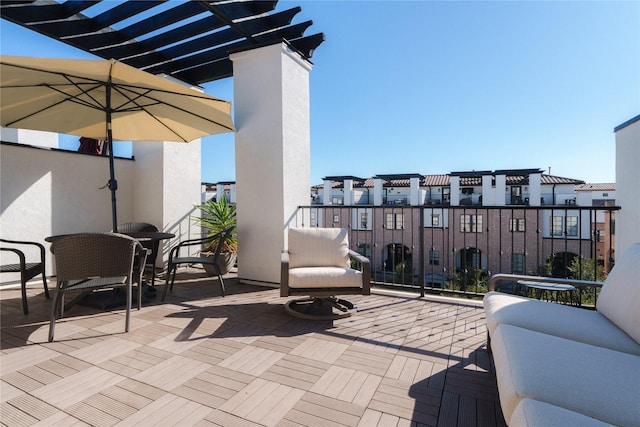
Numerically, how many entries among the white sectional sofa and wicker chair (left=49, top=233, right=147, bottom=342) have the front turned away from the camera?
1

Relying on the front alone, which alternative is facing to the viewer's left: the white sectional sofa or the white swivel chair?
the white sectional sofa

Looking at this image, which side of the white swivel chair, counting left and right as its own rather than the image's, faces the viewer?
front

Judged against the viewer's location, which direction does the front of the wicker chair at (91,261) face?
facing away from the viewer

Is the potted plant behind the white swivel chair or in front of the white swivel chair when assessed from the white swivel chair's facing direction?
behind

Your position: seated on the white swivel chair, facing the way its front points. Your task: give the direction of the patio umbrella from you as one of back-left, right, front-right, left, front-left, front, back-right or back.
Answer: right

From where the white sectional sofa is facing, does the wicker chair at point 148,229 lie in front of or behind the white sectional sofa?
in front

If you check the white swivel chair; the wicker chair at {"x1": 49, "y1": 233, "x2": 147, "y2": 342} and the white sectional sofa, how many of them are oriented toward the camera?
1

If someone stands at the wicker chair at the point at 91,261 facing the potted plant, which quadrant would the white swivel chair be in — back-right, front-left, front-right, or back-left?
front-right

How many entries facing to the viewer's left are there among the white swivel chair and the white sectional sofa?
1

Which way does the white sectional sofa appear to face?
to the viewer's left
